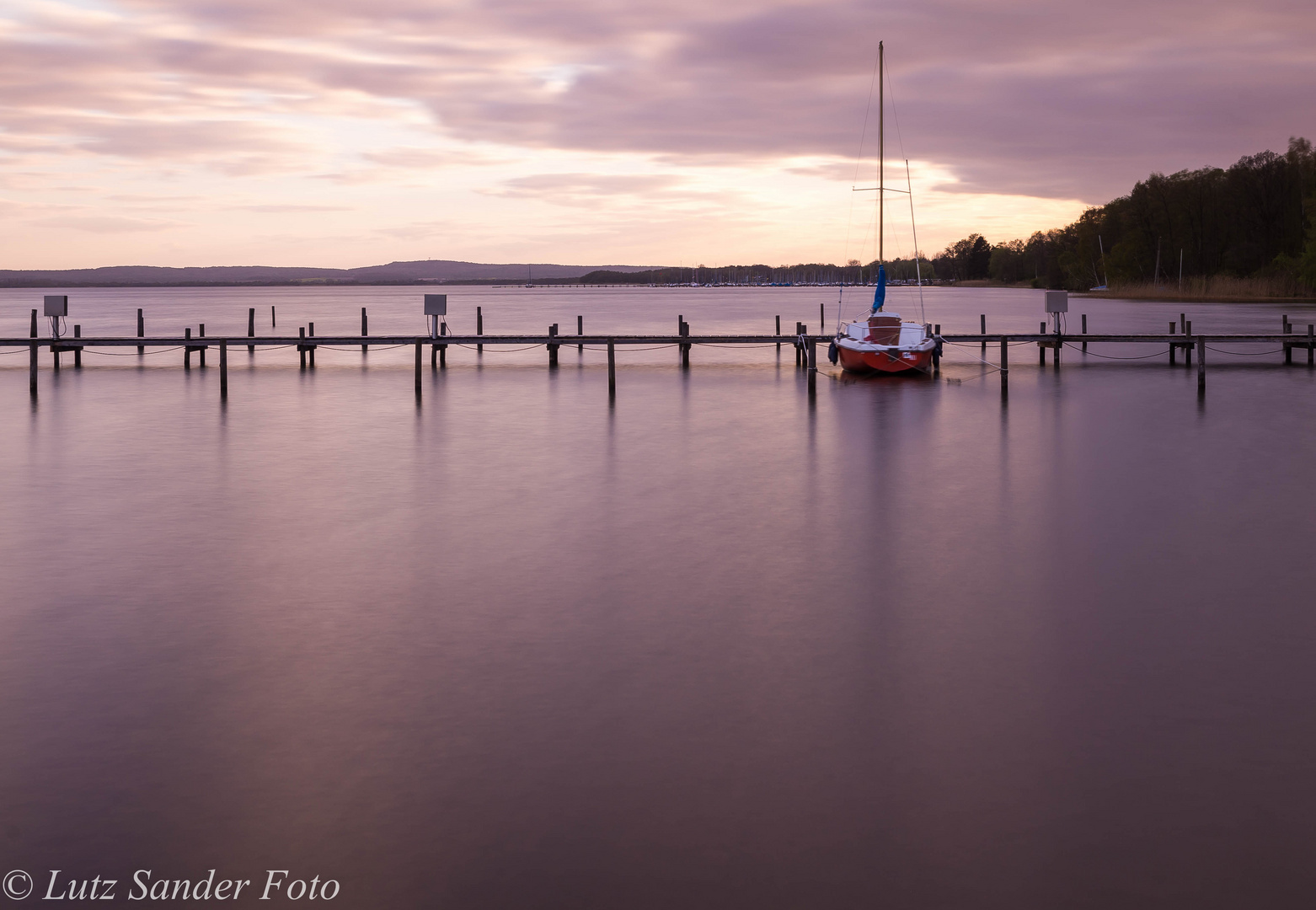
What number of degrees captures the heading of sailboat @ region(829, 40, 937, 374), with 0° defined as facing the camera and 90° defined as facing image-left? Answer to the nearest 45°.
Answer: approximately 180°
